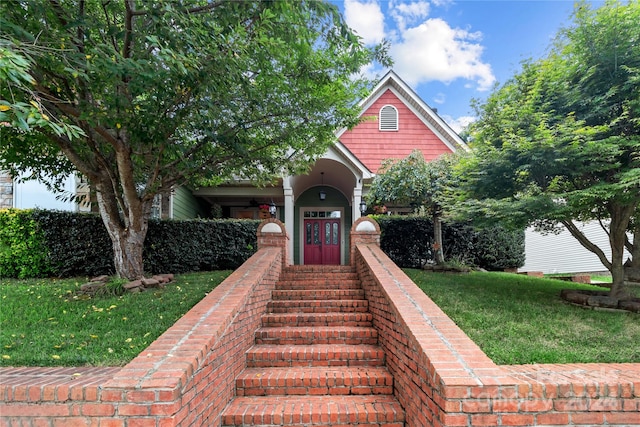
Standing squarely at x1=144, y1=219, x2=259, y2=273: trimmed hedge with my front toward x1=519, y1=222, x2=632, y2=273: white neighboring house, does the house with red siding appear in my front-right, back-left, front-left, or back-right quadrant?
front-left

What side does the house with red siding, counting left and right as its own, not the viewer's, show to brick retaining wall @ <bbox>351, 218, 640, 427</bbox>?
front

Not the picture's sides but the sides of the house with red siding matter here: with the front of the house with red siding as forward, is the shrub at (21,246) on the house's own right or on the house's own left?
on the house's own right

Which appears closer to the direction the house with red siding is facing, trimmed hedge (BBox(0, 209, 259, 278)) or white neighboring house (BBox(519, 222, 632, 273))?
the trimmed hedge

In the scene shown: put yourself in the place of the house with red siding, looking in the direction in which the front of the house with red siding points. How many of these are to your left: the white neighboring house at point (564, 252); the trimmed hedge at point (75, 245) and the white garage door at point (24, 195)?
1

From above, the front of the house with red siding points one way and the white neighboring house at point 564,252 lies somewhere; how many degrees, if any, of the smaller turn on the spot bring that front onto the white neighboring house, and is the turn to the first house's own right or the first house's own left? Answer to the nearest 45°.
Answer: approximately 90° to the first house's own left

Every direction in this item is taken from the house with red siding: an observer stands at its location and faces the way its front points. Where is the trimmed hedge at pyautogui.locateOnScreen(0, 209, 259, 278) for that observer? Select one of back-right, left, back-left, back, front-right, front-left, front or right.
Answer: front-right

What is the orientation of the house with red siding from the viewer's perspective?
toward the camera

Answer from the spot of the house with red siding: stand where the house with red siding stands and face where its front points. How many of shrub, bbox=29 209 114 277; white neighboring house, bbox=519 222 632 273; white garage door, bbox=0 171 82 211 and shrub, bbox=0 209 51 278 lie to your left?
1

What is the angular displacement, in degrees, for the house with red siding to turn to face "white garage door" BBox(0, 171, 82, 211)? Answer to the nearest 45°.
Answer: approximately 45° to its right
